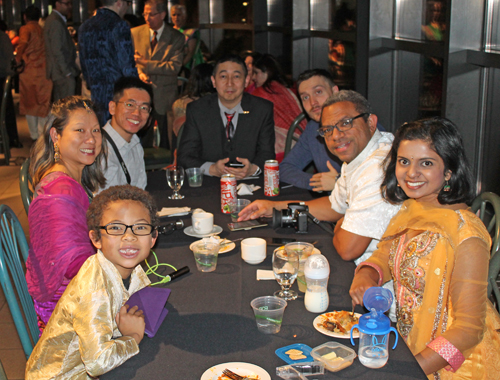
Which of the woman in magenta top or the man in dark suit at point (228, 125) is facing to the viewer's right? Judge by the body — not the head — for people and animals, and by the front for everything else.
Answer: the woman in magenta top

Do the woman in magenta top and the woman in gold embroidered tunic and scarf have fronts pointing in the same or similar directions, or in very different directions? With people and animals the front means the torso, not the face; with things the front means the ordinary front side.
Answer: very different directions

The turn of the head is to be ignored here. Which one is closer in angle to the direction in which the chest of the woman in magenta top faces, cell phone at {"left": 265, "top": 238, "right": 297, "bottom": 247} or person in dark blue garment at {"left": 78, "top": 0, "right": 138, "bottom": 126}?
the cell phone

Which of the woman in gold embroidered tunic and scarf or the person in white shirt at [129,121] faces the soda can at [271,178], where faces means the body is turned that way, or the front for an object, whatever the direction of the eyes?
the person in white shirt

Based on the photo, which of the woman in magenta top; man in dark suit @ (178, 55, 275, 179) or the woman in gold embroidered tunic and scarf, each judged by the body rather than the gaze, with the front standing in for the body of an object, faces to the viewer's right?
the woman in magenta top

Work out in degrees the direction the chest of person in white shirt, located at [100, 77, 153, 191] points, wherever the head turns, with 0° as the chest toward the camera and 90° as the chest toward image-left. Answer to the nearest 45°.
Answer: approximately 315°

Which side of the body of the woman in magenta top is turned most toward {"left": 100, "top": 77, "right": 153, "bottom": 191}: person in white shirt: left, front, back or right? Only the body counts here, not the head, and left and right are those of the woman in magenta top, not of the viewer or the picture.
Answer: left

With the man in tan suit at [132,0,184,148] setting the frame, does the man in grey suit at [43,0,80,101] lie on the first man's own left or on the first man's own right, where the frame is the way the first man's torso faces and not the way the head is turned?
on the first man's own right

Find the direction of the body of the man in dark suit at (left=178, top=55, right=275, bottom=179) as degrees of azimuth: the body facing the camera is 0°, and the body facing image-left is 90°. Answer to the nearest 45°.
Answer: approximately 0°

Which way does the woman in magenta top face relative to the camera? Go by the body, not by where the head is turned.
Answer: to the viewer's right
